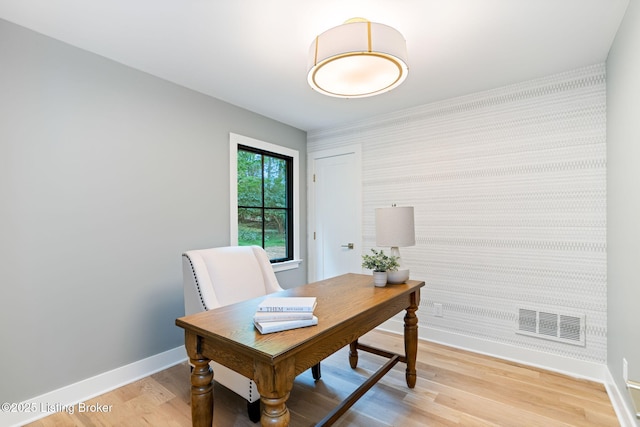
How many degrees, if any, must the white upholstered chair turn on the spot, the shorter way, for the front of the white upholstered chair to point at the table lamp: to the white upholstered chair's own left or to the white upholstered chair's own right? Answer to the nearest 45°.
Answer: approximately 45° to the white upholstered chair's own left

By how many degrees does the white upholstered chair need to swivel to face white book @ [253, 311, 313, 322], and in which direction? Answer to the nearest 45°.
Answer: approximately 45° to its right

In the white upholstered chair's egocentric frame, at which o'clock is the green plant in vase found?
The green plant in vase is roughly at 11 o'clock from the white upholstered chair.

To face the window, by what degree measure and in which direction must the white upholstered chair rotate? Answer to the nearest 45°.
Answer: approximately 135° to its left

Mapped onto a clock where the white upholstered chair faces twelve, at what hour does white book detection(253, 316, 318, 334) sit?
The white book is roughly at 1 o'clock from the white upholstered chair.

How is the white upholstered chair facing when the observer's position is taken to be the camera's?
facing the viewer and to the right of the viewer

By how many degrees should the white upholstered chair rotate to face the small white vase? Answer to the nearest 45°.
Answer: approximately 45° to its left
